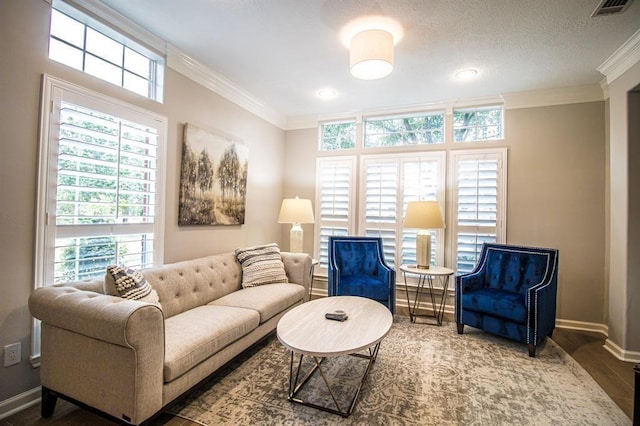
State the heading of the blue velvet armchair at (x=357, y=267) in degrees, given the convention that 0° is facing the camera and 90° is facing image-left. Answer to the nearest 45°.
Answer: approximately 315°

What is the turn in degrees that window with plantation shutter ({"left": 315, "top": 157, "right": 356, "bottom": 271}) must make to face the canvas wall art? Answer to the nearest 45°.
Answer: approximately 45° to its right

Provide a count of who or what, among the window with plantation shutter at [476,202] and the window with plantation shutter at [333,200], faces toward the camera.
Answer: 2

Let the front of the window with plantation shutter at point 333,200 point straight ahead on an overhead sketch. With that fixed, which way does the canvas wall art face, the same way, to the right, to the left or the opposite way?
to the left

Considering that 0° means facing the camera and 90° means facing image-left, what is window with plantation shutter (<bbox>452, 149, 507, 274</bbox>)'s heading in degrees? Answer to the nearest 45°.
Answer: approximately 0°

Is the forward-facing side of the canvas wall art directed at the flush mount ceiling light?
yes

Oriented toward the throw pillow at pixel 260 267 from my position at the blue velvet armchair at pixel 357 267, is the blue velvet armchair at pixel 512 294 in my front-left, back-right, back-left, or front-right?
back-left

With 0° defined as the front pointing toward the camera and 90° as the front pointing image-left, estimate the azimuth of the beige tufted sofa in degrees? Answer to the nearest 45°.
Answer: approximately 315°

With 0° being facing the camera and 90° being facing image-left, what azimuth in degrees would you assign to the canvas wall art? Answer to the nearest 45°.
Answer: approximately 315°

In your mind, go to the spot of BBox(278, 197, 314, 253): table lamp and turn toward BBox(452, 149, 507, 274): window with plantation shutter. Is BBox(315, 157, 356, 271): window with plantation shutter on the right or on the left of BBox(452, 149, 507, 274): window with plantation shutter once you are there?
left
